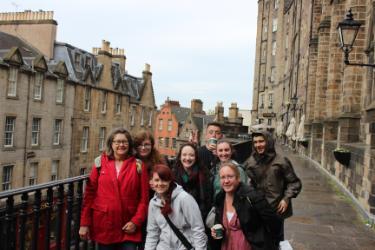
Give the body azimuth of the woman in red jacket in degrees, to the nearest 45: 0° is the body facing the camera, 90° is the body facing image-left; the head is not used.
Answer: approximately 0°

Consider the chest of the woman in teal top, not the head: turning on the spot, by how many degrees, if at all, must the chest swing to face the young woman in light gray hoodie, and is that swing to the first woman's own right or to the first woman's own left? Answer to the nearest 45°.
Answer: approximately 45° to the first woman's own right

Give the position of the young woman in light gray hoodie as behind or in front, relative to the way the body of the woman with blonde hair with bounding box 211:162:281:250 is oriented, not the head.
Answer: in front

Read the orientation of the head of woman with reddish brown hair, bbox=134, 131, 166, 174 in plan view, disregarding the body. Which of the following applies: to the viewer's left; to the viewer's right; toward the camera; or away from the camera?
toward the camera

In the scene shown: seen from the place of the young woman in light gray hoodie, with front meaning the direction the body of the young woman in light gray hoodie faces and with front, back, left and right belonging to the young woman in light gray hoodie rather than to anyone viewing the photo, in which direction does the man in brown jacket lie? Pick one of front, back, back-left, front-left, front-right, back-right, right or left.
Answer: back

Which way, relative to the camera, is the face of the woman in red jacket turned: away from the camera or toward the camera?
toward the camera

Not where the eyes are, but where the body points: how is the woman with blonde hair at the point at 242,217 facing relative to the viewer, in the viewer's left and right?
facing the viewer and to the left of the viewer

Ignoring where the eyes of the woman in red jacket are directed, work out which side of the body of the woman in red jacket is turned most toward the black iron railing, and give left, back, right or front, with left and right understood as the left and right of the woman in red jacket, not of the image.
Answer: right

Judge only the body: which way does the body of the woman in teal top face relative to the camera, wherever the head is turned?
toward the camera

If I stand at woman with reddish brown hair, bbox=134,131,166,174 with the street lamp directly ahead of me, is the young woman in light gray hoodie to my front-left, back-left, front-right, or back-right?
back-right

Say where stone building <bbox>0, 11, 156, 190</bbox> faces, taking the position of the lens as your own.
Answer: facing the viewer and to the right of the viewer

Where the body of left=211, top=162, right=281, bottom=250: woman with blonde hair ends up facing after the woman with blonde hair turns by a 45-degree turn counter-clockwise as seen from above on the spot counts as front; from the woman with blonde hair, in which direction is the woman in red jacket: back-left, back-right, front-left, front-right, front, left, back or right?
right

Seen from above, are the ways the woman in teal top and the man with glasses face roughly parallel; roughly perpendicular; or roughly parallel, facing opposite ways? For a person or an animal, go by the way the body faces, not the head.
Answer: roughly parallel

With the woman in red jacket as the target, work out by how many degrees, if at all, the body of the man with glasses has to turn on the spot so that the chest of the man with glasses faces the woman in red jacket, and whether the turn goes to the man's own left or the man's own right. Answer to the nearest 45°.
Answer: approximately 45° to the man's own right

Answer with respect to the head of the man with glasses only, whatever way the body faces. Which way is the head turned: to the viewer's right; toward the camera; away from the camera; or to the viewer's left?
toward the camera

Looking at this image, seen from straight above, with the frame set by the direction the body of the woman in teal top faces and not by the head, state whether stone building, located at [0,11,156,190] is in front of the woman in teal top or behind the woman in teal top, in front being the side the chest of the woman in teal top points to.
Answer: behind

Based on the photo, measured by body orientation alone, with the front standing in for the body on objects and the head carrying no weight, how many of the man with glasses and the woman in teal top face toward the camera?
2

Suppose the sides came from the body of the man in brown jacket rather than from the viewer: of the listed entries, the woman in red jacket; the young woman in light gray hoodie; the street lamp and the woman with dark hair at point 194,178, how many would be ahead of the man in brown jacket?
3
